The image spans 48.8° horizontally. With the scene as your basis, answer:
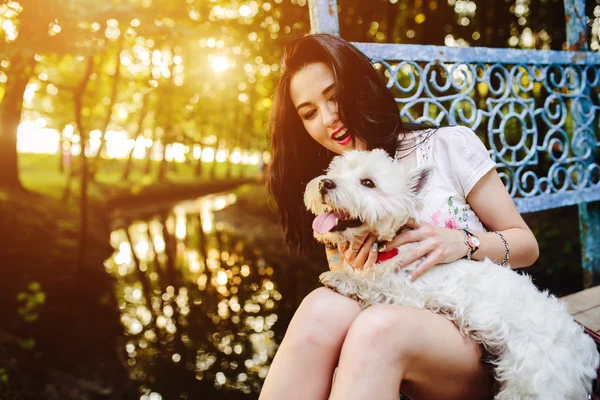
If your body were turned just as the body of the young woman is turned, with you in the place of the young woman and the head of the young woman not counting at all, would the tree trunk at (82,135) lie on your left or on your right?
on your right

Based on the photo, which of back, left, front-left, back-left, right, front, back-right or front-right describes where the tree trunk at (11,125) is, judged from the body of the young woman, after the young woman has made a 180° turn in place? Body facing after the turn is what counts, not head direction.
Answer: left

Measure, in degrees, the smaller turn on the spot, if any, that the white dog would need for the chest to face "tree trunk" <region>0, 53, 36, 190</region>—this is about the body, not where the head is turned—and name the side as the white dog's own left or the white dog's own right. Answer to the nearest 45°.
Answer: approximately 45° to the white dog's own right

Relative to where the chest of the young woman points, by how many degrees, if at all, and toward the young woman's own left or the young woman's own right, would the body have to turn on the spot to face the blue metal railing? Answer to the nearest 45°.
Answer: approximately 180°

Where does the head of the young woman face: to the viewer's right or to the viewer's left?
to the viewer's left

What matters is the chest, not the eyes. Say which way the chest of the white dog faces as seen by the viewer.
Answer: to the viewer's left

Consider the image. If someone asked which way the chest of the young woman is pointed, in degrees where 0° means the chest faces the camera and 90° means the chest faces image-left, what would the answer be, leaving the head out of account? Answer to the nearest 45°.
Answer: approximately 45°

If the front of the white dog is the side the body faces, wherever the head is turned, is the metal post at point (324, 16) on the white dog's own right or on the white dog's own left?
on the white dog's own right
